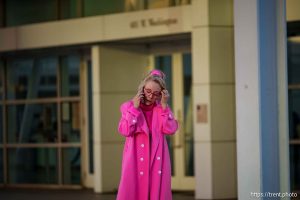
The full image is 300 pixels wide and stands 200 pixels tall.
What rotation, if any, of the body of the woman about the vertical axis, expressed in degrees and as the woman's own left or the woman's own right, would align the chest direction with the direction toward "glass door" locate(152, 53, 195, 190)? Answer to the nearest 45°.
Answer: approximately 180°

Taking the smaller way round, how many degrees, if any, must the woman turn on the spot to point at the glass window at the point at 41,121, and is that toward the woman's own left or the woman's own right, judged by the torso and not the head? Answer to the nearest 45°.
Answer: approximately 180°

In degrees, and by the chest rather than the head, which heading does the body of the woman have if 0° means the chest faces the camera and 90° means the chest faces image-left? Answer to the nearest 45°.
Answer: approximately 0°

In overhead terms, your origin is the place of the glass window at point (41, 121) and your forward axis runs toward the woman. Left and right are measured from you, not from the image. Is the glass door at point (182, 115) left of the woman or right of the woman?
left
